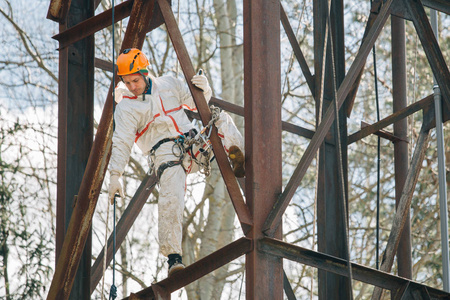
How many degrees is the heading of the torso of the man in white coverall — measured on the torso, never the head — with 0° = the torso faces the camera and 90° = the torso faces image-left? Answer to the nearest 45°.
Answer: approximately 0°

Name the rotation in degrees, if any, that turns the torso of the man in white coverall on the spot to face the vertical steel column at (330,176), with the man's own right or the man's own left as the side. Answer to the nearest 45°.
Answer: approximately 135° to the man's own left

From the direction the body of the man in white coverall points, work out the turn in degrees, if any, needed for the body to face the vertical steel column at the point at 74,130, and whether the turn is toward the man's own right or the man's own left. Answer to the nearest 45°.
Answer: approximately 135° to the man's own right

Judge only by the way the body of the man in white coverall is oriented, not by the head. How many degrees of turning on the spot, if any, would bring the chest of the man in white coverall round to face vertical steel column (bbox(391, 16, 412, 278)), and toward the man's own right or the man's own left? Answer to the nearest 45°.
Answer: approximately 135° to the man's own left
